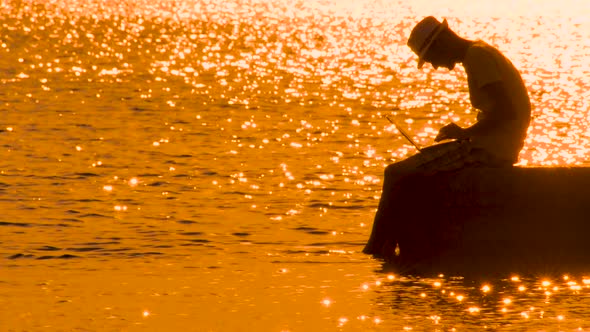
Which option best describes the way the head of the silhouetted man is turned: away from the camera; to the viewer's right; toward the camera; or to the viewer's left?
to the viewer's left

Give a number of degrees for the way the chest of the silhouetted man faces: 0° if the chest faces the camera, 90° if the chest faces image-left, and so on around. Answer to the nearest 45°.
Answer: approximately 90°
